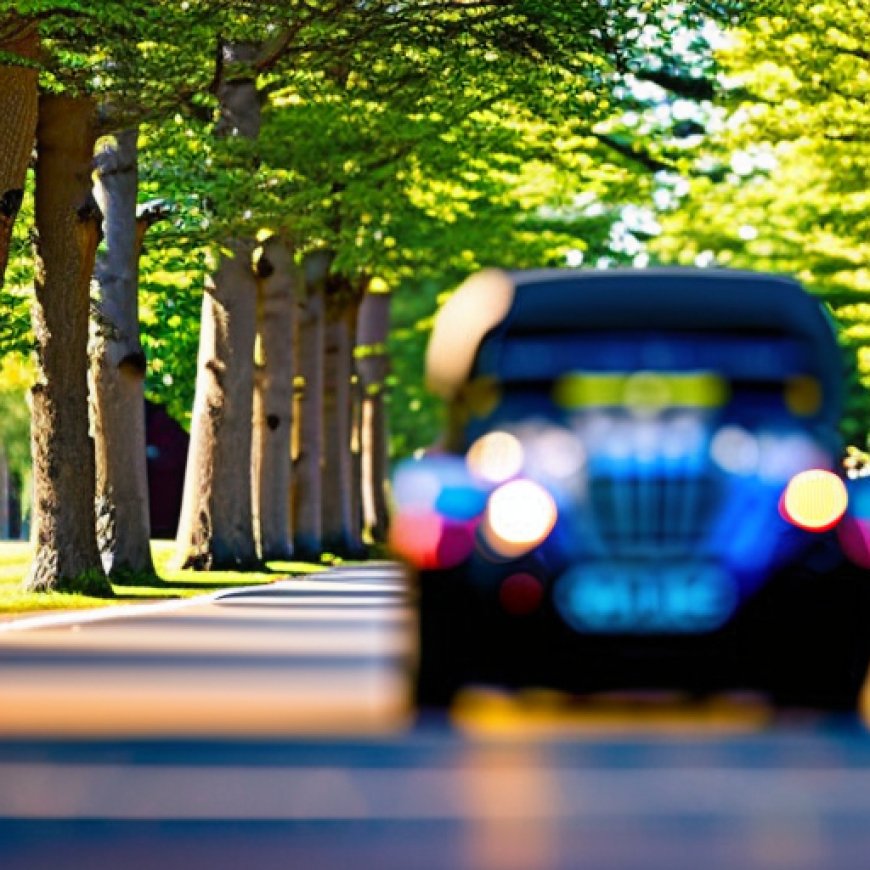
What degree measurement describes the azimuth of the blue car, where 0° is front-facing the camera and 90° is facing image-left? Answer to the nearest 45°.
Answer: approximately 0°
